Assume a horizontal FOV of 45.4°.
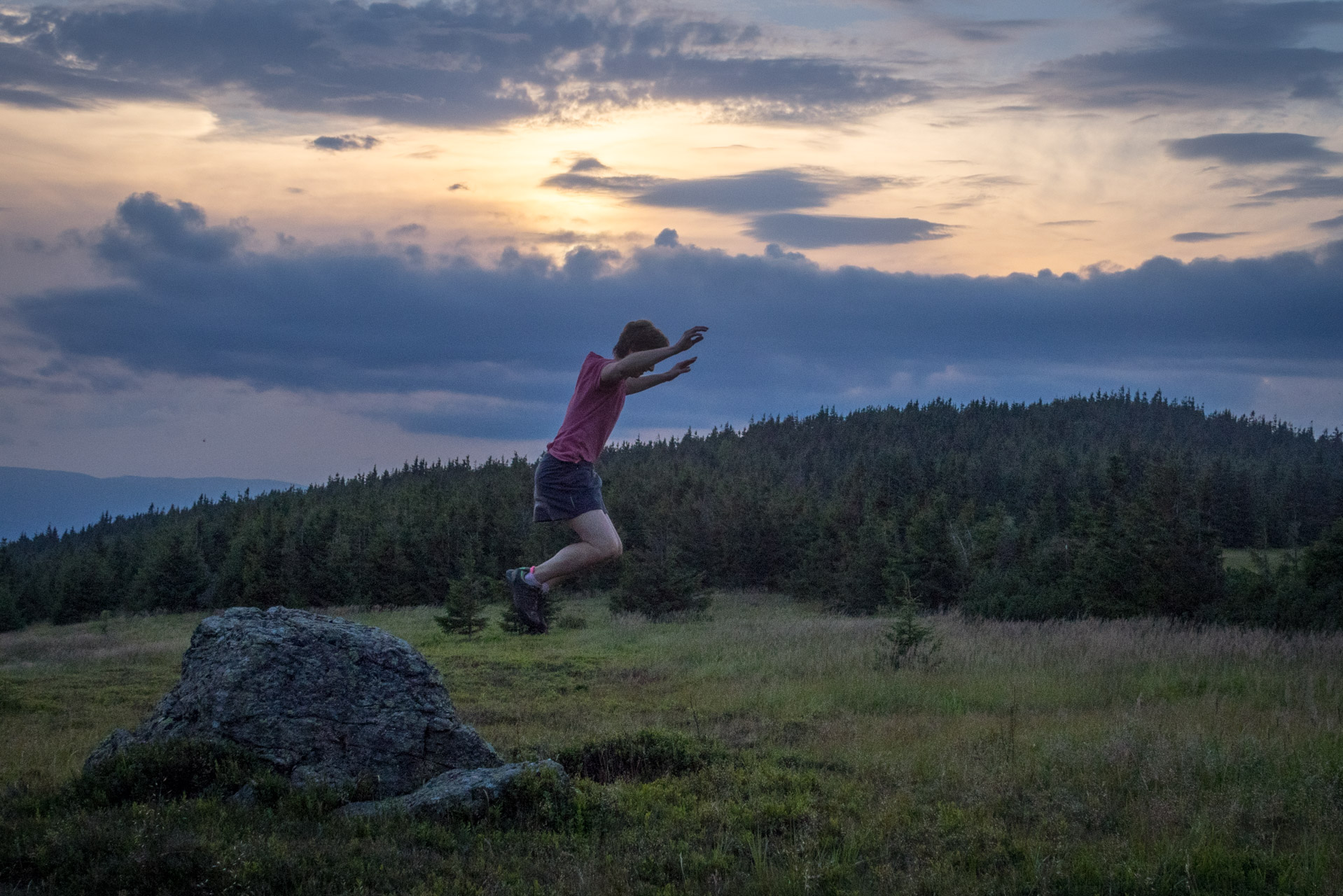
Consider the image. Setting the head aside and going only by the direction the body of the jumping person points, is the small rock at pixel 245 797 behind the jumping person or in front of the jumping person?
behind

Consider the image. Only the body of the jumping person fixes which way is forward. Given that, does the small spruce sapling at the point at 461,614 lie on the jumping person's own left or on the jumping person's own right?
on the jumping person's own left

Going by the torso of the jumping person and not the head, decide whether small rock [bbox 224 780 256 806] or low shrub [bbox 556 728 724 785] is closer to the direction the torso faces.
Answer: the low shrub

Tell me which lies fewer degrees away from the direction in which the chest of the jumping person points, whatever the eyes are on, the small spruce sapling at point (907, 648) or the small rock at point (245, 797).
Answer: the small spruce sapling

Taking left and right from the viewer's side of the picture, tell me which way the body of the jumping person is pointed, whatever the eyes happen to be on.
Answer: facing to the right of the viewer
